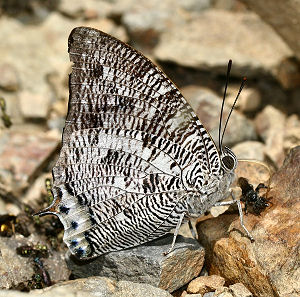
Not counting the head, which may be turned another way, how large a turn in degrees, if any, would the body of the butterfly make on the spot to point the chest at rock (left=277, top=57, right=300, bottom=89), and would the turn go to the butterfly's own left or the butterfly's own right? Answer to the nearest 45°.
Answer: approximately 45° to the butterfly's own left

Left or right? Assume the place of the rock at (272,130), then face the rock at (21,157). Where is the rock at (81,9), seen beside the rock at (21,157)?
right

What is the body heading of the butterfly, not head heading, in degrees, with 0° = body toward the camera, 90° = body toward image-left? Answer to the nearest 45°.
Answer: approximately 270°

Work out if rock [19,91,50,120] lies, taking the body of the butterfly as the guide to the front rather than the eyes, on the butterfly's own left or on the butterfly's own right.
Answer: on the butterfly's own left

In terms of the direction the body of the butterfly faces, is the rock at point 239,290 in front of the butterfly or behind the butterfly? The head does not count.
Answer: in front

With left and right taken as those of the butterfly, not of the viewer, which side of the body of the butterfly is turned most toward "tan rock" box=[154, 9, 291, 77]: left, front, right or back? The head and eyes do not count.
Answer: left

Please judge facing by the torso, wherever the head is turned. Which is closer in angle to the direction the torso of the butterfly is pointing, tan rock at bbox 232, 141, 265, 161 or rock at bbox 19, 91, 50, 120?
the tan rock

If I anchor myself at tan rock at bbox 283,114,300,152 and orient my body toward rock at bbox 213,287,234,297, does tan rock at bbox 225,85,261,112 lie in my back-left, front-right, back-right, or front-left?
back-right

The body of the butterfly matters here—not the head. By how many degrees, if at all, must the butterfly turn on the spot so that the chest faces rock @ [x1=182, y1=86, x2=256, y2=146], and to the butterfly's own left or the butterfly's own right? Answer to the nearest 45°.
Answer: approximately 90° to the butterfly's own left

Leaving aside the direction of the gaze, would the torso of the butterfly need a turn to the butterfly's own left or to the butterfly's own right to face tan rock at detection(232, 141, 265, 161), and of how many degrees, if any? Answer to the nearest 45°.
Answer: approximately 45° to the butterfly's own left

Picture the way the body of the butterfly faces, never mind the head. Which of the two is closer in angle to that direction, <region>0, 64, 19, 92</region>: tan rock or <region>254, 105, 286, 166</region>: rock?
the rock

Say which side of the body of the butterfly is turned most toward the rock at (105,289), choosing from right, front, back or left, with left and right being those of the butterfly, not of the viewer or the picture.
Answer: right
